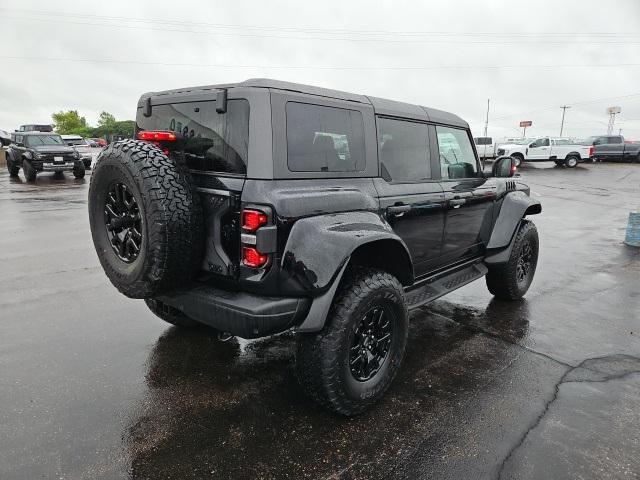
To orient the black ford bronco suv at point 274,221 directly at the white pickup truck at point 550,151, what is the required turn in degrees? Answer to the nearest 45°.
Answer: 0° — it already faces it

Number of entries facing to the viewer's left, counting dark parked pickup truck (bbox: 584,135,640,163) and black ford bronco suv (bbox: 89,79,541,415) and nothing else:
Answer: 1

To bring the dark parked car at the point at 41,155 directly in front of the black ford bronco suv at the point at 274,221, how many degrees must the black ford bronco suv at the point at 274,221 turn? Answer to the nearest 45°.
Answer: approximately 90° to its left

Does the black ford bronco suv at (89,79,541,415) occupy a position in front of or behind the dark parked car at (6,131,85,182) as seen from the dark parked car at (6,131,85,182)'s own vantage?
in front

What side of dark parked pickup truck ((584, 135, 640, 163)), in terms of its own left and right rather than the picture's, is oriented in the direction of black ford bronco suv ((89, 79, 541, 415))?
left

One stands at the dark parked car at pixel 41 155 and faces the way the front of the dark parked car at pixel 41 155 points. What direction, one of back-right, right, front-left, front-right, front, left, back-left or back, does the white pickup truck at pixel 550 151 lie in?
front-left

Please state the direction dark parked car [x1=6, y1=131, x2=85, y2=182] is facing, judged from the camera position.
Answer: facing the viewer and to the right of the viewer

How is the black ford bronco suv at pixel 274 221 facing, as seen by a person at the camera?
facing away from the viewer and to the right of the viewer

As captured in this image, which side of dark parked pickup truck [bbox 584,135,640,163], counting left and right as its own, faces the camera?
left

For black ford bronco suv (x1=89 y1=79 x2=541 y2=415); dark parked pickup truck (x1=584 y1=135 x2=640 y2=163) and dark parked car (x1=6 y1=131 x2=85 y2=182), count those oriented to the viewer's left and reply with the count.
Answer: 1

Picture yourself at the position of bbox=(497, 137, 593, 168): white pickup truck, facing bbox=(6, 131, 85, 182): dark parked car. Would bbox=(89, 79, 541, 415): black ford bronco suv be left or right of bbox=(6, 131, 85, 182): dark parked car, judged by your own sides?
left
